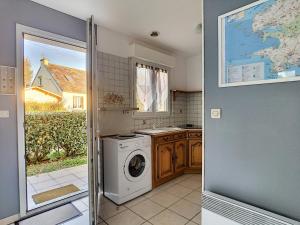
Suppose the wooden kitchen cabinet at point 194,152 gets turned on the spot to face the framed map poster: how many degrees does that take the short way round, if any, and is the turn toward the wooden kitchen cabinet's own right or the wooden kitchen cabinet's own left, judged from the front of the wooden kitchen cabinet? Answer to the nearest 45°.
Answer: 0° — it already faces it

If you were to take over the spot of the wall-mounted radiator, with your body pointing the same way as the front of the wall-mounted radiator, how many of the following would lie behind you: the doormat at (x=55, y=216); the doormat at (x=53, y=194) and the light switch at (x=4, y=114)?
0

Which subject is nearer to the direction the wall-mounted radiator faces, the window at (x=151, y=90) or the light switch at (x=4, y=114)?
the light switch

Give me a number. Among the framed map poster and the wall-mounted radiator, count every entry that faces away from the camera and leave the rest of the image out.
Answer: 0

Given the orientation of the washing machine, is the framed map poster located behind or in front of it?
in front

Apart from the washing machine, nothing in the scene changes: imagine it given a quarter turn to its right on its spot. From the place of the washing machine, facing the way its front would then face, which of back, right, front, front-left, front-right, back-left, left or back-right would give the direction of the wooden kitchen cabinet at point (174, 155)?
back

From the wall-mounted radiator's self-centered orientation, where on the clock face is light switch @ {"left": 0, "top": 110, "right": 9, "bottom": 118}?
The light switch is roughly at 1 o'clock from the wall-mounted radiator.

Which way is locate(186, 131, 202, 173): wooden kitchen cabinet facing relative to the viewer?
toward the camera

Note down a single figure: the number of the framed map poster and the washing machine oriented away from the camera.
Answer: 0

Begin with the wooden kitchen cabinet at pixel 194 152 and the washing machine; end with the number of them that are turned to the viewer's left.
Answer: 0

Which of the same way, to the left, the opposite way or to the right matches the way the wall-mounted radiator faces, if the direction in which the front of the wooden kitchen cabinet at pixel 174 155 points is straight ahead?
to the right

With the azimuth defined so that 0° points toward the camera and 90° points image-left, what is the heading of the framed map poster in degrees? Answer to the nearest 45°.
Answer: approximately 45°

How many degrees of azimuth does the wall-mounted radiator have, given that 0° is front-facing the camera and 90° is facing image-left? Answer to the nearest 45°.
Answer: approximately 45°

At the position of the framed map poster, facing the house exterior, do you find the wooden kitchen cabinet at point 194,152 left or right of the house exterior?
right

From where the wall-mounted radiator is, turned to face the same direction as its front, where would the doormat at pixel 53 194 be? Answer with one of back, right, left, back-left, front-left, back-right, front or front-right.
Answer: front-right

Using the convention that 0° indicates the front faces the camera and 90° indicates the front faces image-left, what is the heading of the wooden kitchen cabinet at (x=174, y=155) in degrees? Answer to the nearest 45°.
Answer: approximately 315°
